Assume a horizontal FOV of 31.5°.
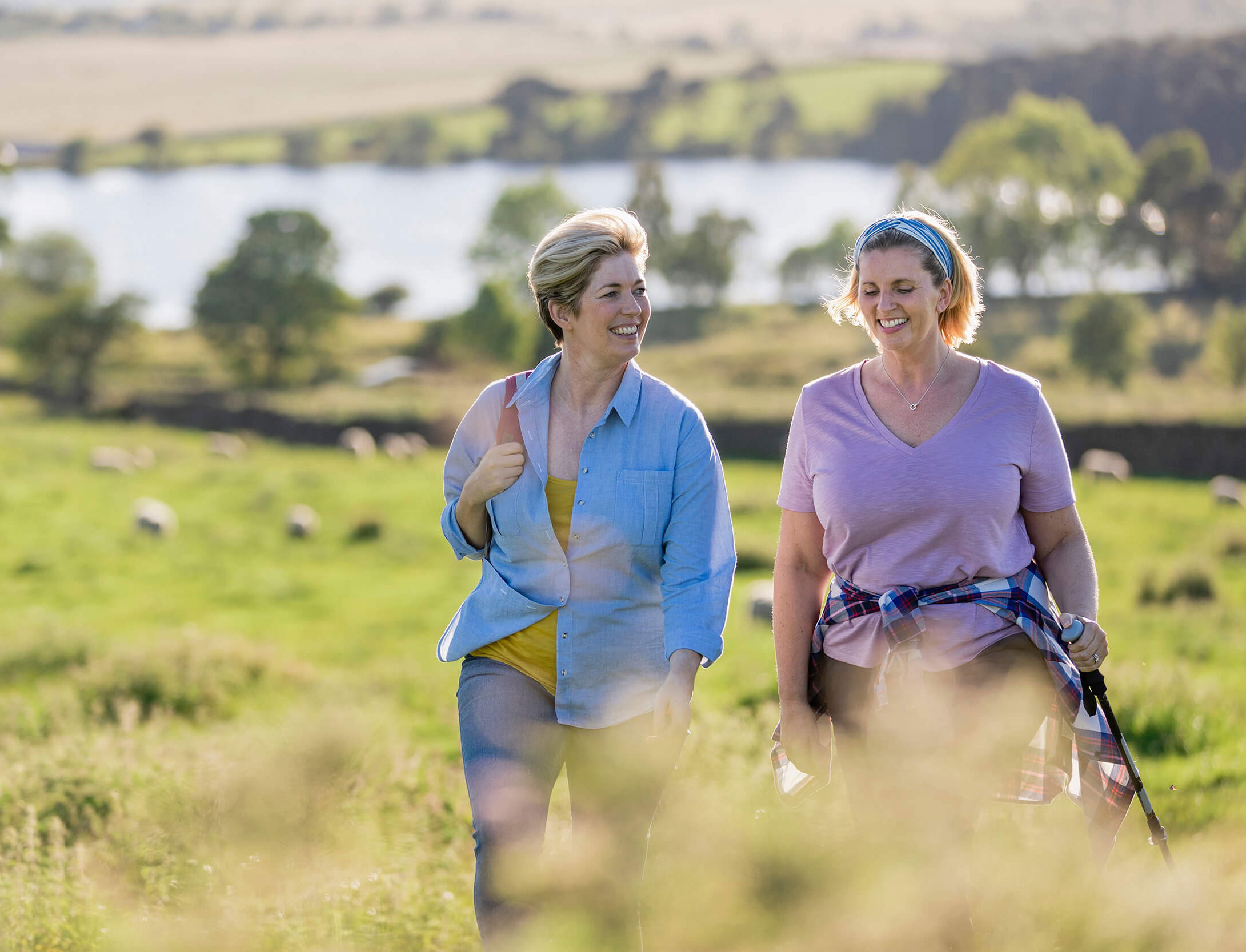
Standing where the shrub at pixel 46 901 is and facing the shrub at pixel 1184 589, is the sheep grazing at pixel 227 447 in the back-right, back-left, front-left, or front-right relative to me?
front-left

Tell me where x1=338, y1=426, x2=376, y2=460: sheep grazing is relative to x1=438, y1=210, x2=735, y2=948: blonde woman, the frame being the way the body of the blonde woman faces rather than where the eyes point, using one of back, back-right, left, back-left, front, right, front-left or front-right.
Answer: back

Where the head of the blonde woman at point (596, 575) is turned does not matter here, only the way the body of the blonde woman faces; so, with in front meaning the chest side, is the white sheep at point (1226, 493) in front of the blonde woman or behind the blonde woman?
behind

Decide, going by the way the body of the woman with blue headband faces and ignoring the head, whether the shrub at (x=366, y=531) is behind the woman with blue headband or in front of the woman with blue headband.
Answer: behind

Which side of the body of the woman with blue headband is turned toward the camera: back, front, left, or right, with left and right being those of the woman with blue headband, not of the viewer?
front

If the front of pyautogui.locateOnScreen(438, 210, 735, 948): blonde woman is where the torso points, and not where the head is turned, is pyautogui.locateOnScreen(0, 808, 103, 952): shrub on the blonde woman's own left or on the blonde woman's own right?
on the blonde woman's own right

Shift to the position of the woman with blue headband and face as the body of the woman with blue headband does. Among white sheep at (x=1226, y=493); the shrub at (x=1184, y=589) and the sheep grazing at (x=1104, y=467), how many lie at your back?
3

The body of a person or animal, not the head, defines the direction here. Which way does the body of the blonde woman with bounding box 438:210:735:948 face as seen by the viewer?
toward the camera
